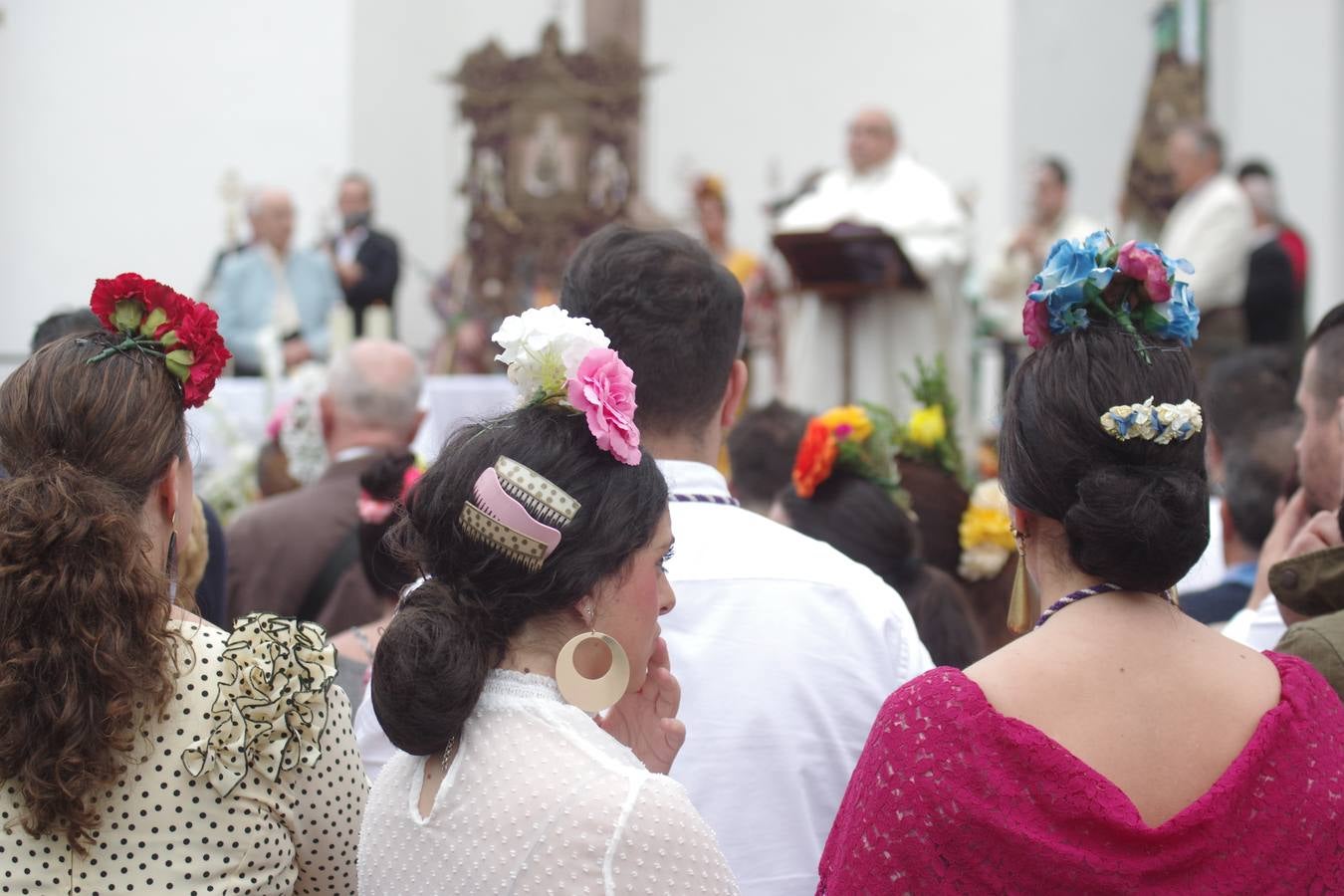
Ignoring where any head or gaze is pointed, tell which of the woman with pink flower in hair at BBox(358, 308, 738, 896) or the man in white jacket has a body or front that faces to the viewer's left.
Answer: the man in white jacket

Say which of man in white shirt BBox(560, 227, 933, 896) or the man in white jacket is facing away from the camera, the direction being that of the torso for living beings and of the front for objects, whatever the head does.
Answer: the man in white shirt

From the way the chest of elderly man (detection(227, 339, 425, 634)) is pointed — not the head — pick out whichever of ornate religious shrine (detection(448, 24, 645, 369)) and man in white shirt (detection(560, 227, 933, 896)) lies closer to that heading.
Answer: the ornate religious shrine

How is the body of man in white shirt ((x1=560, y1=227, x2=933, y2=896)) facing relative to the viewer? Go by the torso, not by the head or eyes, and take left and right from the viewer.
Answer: facing away from the viewer

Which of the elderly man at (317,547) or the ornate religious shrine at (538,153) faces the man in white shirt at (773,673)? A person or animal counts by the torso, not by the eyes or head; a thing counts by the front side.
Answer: the ornate religious shrine

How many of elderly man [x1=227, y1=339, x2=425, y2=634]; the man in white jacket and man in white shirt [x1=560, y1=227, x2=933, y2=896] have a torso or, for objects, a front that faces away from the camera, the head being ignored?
2

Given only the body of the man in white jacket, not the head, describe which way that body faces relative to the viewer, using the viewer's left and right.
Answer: facing to the left of the viewer

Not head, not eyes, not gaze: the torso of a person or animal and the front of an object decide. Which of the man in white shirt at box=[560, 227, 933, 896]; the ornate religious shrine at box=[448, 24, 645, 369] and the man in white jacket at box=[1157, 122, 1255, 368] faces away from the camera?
the man in white shirt

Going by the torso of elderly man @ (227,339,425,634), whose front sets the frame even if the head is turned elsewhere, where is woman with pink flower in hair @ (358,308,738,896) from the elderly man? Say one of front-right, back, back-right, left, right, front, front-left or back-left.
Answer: back
